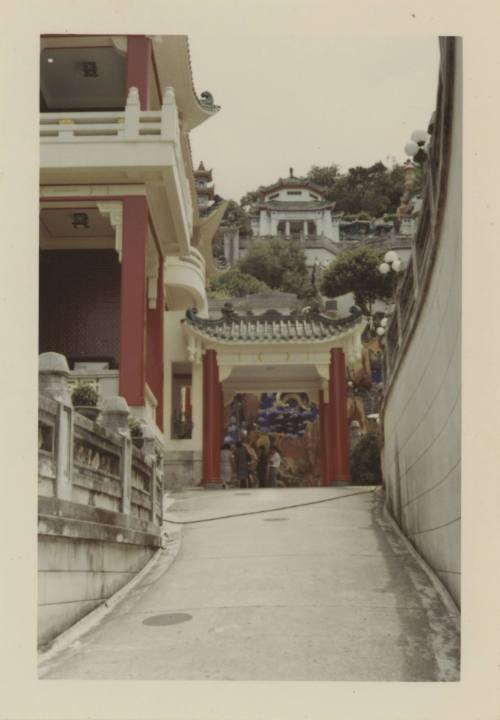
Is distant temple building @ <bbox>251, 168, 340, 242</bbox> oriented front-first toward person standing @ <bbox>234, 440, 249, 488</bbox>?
yes

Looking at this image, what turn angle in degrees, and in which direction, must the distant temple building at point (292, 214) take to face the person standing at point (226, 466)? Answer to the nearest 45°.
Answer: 0° — it already faces them

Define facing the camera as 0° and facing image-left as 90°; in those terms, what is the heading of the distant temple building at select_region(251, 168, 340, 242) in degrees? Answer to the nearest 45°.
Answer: approximately 0°

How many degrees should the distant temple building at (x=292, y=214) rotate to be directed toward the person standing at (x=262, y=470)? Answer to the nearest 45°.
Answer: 0° — it already faces them

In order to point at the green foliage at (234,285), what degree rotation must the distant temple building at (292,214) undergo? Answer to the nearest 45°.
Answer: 0° — it already faces it

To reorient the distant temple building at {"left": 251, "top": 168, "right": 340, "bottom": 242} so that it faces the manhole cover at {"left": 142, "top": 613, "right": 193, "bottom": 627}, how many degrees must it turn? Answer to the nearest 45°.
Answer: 0° — it already faces it

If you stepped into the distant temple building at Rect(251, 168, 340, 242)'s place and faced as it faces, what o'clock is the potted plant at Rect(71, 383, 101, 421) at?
The potted plant is roughly at 12 o'clock from the distant temple building.
